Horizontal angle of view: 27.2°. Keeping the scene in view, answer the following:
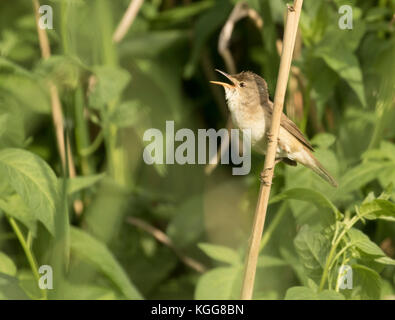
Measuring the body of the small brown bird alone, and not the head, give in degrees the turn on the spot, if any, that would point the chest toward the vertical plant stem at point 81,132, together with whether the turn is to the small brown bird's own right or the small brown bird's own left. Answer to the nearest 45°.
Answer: approximately 45° to the small brown bird's own right

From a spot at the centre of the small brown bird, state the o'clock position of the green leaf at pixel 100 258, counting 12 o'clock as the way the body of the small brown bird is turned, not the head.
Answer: The green leaf is roughly at 12 o'clock from the small brown bird.

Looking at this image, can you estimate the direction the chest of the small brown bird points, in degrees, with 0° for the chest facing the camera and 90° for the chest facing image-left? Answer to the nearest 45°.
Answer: approximately 90°

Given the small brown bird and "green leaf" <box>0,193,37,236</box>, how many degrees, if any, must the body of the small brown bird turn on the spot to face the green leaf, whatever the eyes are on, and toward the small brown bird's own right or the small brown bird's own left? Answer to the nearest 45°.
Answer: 0° — it already faces it

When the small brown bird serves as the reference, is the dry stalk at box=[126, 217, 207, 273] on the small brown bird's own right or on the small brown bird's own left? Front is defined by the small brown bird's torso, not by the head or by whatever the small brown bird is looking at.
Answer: on the small brown bird's own right
